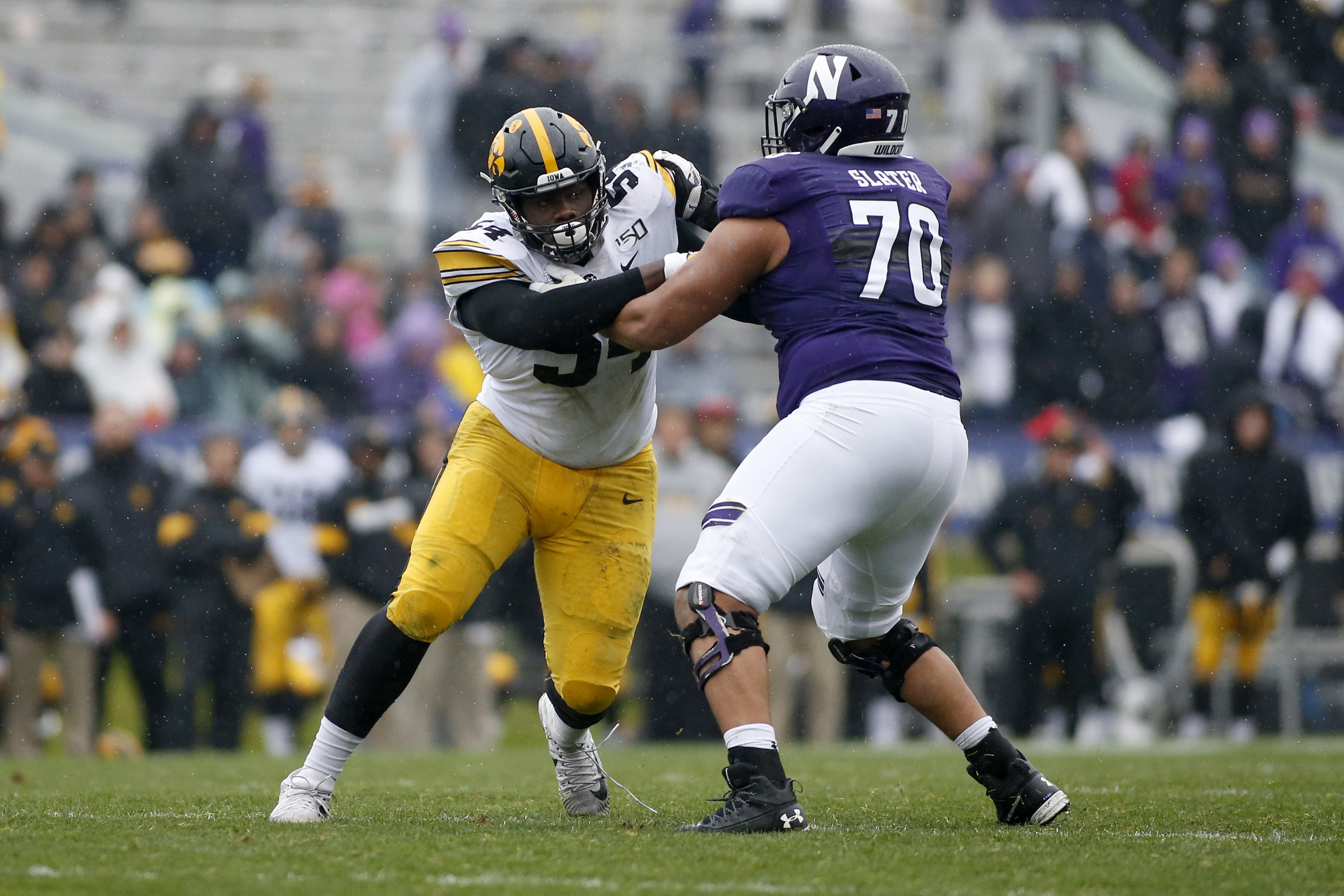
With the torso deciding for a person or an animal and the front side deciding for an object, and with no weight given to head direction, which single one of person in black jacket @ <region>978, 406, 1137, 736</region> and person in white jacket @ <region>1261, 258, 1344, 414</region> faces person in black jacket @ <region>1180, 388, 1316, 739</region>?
the person in white jacket

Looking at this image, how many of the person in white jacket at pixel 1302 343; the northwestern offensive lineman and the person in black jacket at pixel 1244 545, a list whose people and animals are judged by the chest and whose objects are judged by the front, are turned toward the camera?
2

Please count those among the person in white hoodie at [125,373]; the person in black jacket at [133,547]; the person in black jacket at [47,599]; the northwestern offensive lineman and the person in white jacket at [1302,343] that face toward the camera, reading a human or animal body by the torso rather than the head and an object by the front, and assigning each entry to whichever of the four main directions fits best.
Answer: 4

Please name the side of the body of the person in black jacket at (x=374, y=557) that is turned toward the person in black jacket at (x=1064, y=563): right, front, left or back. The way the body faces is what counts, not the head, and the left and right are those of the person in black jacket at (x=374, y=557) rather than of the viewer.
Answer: left

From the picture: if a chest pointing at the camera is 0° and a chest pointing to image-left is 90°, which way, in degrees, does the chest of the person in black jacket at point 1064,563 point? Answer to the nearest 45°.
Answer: approximately 0°

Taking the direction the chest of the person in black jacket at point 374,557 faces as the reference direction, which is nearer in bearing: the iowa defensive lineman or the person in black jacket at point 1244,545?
the iowa defensive lineman

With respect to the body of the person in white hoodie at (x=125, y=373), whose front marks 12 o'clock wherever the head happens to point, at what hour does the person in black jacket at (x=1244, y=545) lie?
The person in black jacket is roughly at 10 o'clock from the person in white hoodie.

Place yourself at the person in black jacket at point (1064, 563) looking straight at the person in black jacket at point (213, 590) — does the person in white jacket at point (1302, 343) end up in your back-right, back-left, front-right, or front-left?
back-right

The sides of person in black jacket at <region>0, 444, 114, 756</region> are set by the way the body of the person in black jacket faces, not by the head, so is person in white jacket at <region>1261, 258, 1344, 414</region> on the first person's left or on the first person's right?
on the first person's left

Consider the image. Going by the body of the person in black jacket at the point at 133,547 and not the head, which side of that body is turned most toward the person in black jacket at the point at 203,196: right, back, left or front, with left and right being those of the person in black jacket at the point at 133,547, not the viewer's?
back
